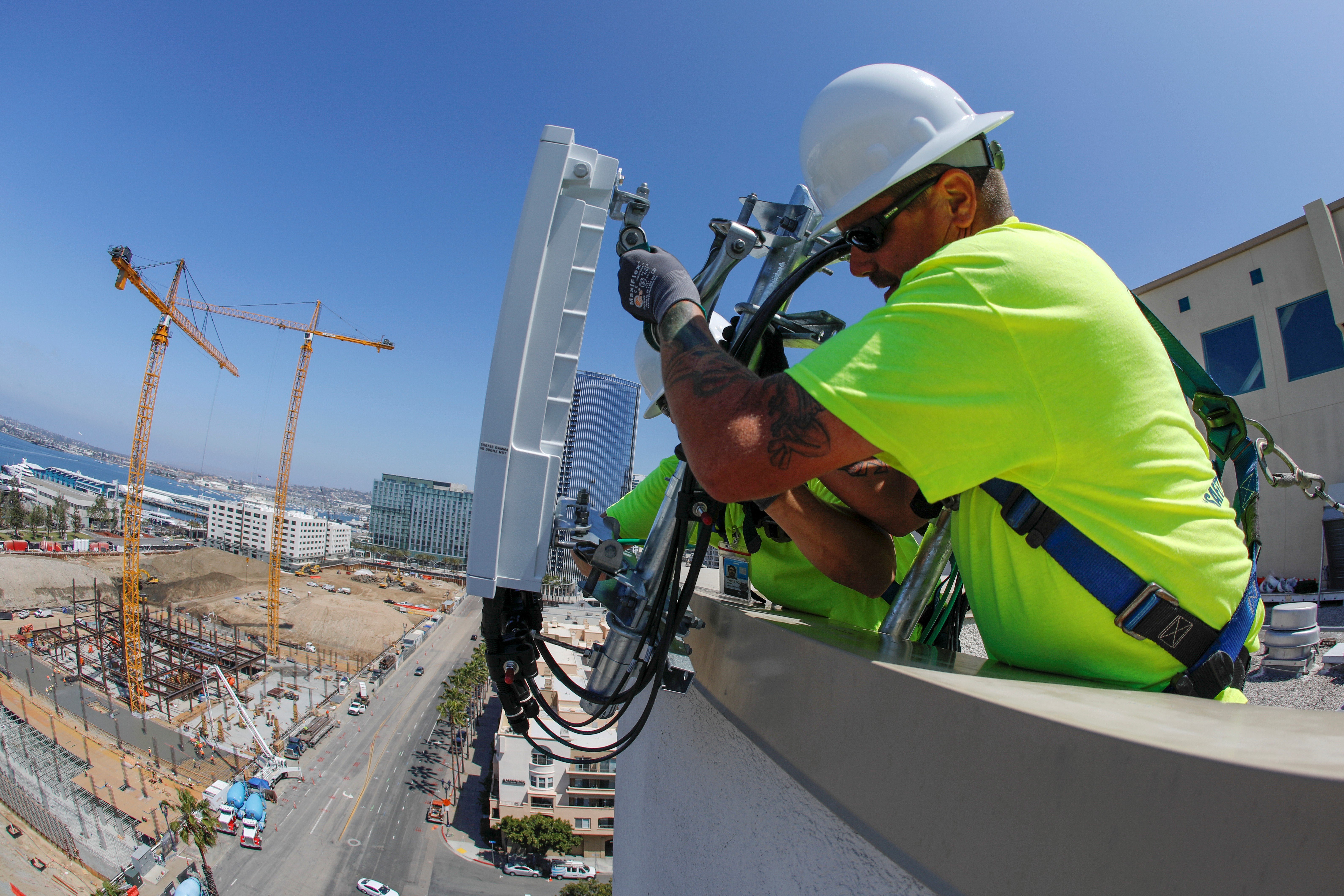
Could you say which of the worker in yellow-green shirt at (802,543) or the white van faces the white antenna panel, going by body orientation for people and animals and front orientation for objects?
the worker in yellow-green shirt

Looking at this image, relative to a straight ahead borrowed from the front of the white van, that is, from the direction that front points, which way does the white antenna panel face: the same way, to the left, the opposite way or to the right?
the opposite way

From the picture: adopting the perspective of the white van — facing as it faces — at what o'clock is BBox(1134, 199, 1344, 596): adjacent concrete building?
The adjacent concrete building is roughly at 2 o'clock from the white van.

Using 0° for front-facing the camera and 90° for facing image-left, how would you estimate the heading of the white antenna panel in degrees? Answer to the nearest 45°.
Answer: approximately 90°

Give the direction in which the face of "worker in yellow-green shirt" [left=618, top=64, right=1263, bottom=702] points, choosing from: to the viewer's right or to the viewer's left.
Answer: to the viewer's left

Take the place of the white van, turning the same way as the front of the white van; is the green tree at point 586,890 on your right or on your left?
on your right

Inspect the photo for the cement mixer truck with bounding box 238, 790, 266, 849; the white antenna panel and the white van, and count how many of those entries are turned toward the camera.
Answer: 1

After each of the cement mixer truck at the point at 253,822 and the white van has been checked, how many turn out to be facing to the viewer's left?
0

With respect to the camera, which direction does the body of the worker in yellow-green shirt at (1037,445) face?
to the viewer's left

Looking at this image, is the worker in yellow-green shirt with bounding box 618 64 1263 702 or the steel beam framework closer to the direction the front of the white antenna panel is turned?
the steel beam framework

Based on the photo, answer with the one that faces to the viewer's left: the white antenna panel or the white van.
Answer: the white antenna panel

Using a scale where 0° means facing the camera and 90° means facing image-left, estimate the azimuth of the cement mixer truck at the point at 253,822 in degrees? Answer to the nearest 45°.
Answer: approximately 0°

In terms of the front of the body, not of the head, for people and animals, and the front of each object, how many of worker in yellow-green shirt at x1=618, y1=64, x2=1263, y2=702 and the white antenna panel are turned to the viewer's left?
2
